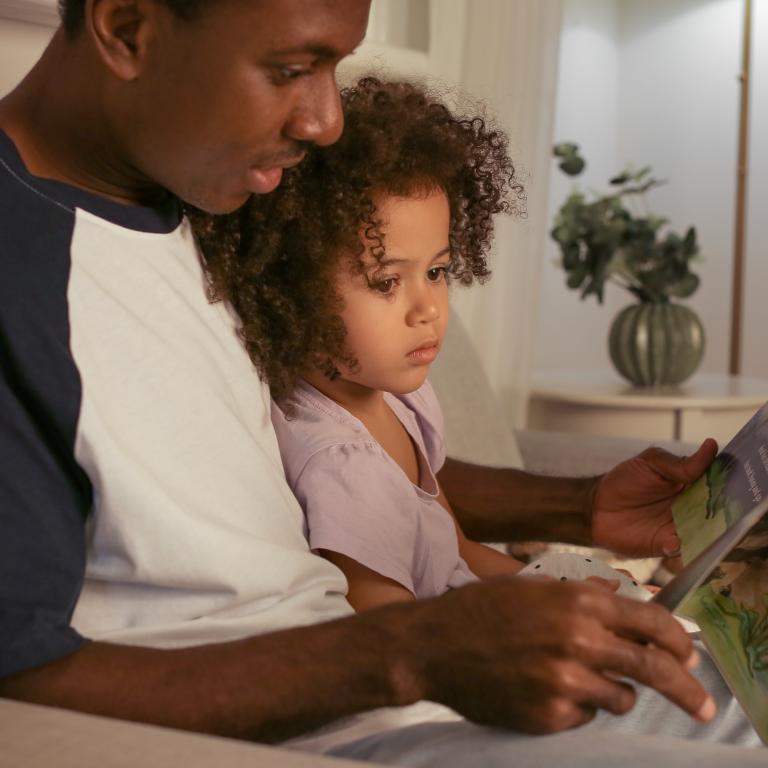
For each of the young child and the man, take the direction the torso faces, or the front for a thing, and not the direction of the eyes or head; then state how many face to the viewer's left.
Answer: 0

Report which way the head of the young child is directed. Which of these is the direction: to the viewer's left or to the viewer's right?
to the viewer's right

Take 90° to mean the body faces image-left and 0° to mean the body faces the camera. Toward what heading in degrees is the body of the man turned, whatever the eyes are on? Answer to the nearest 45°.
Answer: approximately 270°

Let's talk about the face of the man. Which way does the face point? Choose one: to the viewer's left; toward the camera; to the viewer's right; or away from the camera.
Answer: to the viewer's right

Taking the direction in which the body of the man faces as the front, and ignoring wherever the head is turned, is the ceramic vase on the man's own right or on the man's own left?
on the man's own left

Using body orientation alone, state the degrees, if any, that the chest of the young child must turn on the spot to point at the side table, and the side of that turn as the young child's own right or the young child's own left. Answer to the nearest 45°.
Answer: approximately 90° to the young child's own left

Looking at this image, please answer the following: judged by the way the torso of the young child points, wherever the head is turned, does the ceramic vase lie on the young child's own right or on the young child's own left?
on the young child's own left

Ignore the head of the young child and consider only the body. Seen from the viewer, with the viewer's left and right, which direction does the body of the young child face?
facing the viewer and to the right of the viewer
